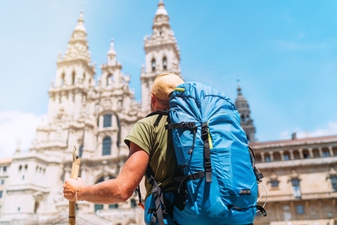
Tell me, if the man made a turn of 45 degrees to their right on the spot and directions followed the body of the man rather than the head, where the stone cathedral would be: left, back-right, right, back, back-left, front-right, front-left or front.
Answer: front

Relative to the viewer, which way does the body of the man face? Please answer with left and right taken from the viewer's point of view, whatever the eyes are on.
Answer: facing away from the viewer and to the left of the viewer

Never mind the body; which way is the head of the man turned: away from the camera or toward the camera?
away from the camera

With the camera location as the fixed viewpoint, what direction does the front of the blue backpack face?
facing the viewer and to the right of the viewer
